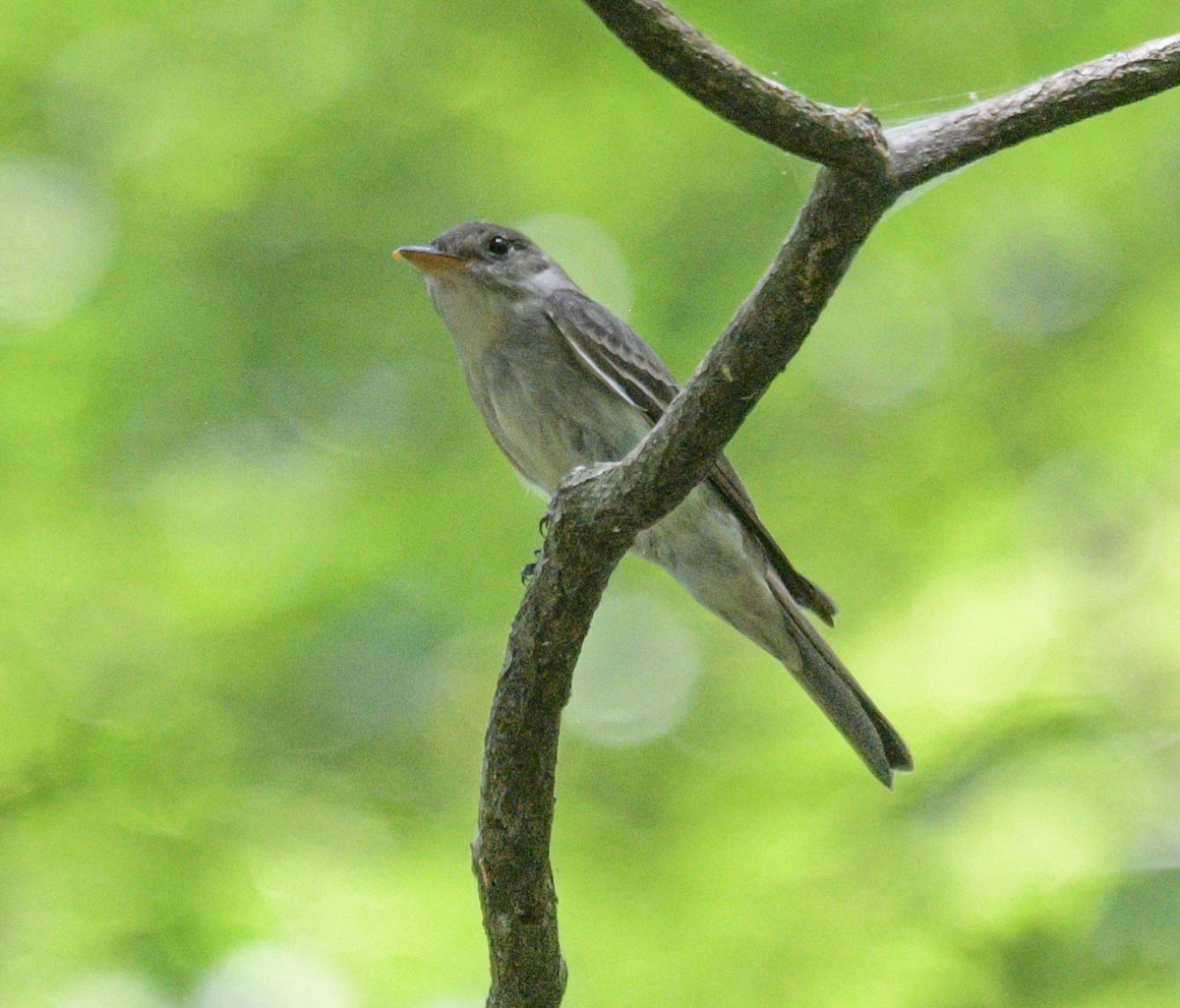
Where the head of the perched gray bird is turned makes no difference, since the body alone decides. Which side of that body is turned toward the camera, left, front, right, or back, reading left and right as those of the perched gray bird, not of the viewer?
left
